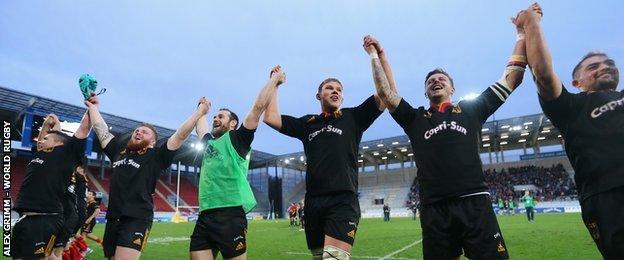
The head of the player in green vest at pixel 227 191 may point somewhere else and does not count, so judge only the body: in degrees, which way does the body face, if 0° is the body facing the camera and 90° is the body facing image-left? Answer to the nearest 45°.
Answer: approximately 45°
